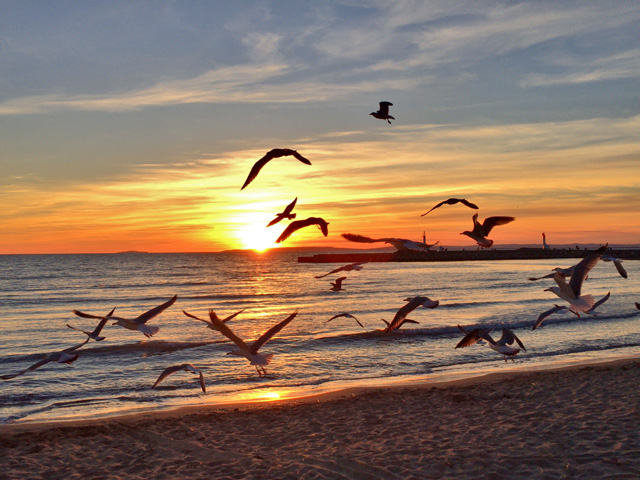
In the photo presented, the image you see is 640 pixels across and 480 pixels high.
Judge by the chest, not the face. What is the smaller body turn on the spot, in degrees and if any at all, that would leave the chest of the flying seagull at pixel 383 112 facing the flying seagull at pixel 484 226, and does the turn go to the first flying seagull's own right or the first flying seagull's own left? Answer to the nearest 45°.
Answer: approximately 135° to the first flying seagull's own left

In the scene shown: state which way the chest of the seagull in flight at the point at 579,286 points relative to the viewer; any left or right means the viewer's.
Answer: facing away from the viewer and to the left of the viewer

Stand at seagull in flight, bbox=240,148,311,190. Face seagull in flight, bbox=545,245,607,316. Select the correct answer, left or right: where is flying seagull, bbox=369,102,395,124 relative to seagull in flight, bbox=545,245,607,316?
left

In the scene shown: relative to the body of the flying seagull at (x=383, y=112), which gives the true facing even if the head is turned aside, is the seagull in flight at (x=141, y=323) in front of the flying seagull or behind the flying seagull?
in front
